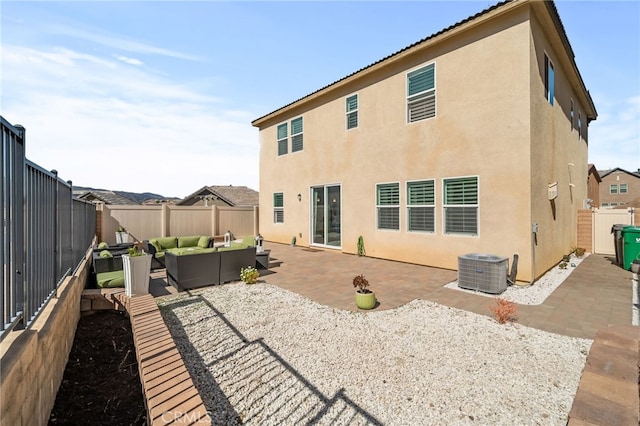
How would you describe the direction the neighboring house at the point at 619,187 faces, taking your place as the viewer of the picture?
facing the viewer

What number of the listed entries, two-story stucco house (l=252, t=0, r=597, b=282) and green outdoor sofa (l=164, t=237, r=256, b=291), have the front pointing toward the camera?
0

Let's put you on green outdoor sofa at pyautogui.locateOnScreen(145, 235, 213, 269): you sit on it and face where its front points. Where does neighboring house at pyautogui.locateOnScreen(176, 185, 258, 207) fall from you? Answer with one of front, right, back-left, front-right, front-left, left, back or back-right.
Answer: back-left

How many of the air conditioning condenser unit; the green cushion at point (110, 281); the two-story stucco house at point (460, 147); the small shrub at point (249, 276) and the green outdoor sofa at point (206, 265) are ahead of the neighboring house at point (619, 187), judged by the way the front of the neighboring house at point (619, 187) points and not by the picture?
5

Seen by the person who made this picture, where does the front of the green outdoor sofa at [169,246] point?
facing the viewer and to the right of the viewer

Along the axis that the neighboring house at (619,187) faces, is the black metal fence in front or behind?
in front

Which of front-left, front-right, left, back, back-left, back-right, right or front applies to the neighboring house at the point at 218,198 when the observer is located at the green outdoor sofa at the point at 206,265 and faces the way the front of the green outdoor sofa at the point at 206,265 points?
front-right

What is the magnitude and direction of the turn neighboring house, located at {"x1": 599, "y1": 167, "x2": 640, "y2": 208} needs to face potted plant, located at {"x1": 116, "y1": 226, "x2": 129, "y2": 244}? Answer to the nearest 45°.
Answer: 0° — it already faces it

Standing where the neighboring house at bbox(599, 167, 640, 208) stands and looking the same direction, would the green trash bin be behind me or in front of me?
in front

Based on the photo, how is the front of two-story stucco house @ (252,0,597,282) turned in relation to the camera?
facing away from the viewer and to the right of the viewer

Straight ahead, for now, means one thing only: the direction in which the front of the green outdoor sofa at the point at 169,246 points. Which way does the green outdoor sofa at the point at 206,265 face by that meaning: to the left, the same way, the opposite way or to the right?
the opposite way

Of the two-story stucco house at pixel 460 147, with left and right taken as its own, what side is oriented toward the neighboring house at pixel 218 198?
left
